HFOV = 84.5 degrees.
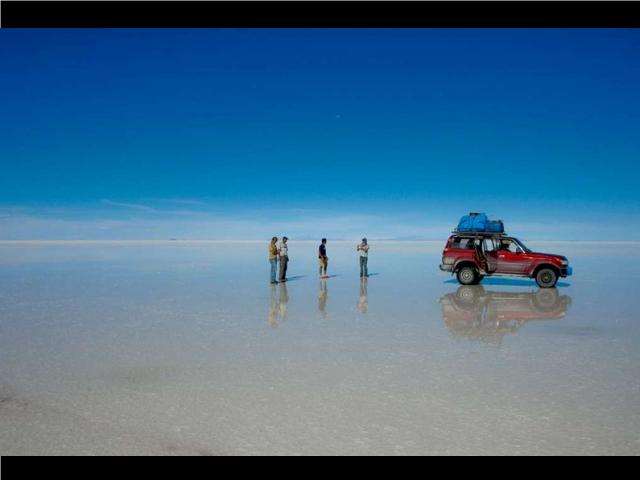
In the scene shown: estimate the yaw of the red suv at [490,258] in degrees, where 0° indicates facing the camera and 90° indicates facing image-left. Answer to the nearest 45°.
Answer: approximately 270°

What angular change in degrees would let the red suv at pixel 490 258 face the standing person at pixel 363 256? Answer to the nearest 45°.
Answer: approximately 180°
